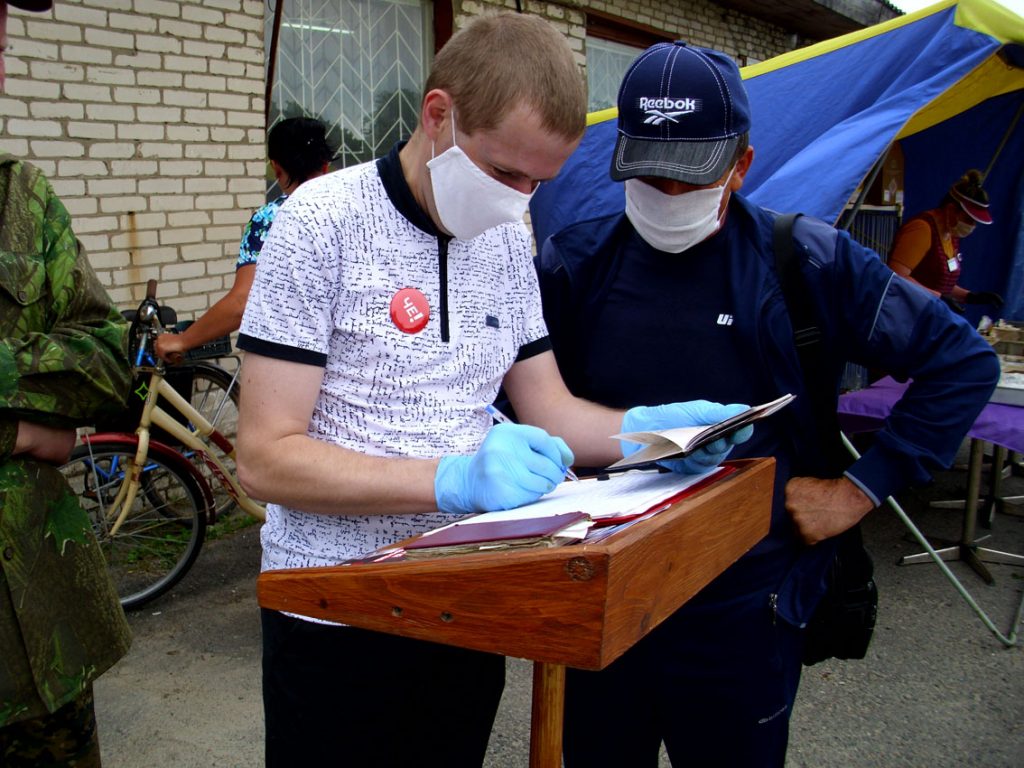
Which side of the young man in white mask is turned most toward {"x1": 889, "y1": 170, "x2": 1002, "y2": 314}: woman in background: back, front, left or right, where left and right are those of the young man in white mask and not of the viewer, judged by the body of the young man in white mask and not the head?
left

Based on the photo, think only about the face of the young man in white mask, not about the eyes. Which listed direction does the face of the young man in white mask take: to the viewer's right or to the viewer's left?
to the viewer's right

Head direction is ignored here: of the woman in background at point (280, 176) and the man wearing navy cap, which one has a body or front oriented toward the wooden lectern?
the man wearing navy cap

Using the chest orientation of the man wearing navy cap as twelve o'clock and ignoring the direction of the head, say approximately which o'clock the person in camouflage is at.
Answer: The person in camouflage is roughly at 2 o'clock from the man wearing navy cap.

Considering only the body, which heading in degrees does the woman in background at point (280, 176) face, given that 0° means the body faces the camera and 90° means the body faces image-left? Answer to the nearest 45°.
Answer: approximately 135°

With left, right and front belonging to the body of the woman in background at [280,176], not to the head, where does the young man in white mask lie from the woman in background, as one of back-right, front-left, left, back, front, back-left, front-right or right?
back-left

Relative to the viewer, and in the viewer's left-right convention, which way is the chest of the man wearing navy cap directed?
facing the viewer

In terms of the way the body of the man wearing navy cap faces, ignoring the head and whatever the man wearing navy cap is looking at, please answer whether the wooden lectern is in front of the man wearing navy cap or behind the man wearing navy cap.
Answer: in front

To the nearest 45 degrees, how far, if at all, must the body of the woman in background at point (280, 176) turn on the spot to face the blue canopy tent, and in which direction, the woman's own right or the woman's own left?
approximately 135° to the woman's own right

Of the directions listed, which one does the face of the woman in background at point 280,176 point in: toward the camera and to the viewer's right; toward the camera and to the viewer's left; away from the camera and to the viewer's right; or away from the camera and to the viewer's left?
away from the camera and to the viewer's left
